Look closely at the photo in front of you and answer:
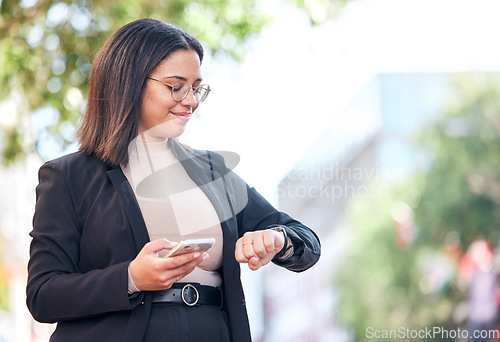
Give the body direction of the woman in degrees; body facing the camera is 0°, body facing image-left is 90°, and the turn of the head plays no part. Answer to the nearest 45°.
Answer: approximately 315°

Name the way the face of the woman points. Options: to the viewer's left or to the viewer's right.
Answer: to the viewer's right
